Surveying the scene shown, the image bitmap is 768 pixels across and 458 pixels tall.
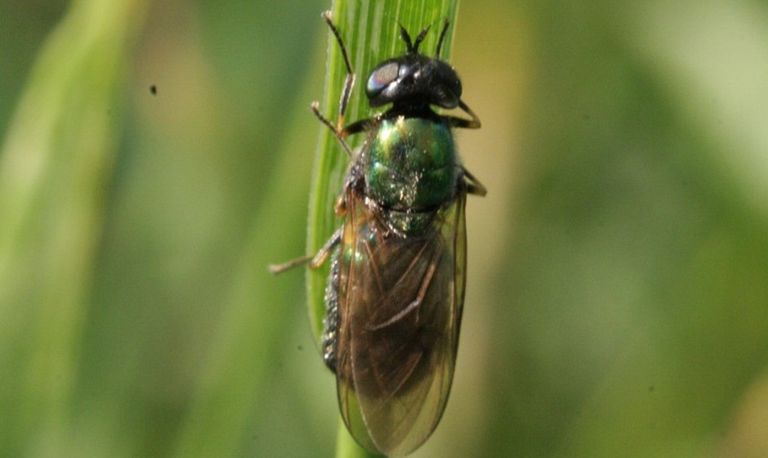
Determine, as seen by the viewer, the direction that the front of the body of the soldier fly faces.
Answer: away from the camera

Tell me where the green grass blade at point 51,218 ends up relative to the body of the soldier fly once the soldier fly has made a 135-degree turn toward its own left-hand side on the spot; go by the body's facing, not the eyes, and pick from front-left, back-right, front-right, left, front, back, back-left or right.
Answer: front-right
